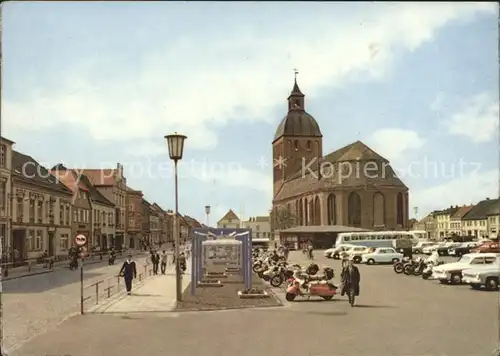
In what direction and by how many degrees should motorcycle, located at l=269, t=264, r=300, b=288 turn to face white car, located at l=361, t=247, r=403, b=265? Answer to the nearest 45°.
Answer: approximately 135° to its right

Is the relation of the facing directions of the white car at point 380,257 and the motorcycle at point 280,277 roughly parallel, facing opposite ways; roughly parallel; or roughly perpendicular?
roughly parallel

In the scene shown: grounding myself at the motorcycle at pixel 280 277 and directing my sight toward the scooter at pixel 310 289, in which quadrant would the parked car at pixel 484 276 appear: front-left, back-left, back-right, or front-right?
front-left

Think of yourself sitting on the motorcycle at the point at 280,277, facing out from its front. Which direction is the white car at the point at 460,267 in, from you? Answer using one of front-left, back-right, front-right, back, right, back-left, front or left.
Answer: back-left

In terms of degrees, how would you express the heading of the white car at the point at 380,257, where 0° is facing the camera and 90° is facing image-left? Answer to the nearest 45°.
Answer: approximately 45°

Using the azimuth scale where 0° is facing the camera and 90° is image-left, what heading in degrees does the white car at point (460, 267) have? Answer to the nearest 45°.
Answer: approximately 45°

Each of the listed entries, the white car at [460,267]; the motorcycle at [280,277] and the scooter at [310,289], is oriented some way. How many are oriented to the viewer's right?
0

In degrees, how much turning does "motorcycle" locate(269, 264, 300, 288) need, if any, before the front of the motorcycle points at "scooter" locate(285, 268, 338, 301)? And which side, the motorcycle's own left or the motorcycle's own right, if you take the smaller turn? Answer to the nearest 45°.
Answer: approximately 45° to the motorcycle's own left

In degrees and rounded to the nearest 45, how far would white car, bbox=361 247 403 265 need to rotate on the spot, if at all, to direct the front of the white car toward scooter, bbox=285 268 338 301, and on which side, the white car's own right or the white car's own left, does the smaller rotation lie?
approximately 45° to the white car's own left

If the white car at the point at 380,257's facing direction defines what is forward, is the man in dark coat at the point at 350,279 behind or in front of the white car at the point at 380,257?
in front

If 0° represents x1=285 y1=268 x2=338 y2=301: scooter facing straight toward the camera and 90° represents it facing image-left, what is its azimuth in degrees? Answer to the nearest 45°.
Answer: approximately 90°

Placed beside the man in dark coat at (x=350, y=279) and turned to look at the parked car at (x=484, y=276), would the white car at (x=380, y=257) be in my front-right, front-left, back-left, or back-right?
front-left

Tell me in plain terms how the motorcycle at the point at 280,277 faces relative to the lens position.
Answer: facing the viewer and to the left of the viewer
